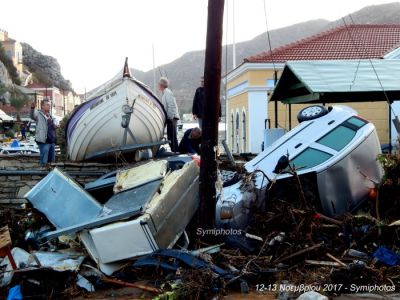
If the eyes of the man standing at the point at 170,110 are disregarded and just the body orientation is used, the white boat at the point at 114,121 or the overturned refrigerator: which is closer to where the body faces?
the white boat

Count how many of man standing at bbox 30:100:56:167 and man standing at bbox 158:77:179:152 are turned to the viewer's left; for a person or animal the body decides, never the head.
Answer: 1

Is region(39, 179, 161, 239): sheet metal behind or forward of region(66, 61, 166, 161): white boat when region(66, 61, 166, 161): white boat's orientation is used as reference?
forward

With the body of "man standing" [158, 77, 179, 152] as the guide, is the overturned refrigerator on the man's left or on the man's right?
on the man's left

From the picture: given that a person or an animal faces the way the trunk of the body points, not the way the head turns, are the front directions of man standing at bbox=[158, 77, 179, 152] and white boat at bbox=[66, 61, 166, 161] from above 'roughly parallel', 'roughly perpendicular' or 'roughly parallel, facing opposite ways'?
roughly perpendicular

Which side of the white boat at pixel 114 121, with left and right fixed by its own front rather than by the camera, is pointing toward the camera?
front

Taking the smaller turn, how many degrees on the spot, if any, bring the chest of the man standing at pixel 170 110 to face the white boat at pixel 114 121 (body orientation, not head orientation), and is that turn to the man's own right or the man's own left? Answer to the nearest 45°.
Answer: approximately 45° to the man's own left

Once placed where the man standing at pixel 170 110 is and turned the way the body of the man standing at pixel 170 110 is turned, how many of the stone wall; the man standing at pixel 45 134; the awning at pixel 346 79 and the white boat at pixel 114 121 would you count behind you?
1

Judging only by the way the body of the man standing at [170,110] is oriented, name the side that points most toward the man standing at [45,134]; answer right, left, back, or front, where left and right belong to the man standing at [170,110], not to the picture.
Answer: front

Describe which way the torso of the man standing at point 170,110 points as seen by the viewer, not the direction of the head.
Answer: to the viewer's left

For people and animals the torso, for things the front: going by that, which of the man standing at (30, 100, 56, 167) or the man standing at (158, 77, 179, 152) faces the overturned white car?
the man standing at (30, 100, 56, 167)

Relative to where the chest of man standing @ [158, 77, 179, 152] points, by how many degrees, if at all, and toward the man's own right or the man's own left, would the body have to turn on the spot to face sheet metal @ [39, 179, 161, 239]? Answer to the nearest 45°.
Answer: approximately 90° to the man's own left

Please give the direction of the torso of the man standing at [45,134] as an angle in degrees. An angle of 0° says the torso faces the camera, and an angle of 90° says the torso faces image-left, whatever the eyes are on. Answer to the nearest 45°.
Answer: approximately 315°
